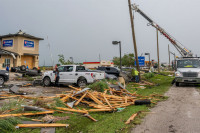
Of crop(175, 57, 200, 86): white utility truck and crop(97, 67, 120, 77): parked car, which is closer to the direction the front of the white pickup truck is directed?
the parked car

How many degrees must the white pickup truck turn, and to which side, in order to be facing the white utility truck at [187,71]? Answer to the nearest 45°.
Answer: approximately 135° to its right

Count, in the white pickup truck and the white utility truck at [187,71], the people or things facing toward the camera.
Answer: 1

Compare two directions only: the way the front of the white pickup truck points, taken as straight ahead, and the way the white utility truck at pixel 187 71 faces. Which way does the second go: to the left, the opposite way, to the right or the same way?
to the left

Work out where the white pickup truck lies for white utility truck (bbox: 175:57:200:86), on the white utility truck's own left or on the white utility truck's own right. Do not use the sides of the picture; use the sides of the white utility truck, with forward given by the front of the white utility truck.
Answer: on the white utility truck's own right

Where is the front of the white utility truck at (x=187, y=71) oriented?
toward the camera

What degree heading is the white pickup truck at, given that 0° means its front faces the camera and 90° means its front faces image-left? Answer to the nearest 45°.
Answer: approximately 135°

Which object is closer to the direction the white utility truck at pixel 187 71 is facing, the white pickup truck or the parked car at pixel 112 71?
the white pickup truck

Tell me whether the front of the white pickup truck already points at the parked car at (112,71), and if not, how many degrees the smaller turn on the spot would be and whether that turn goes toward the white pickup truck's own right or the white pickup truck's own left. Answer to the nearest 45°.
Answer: approximately 90° to the white pickup truck's own right
